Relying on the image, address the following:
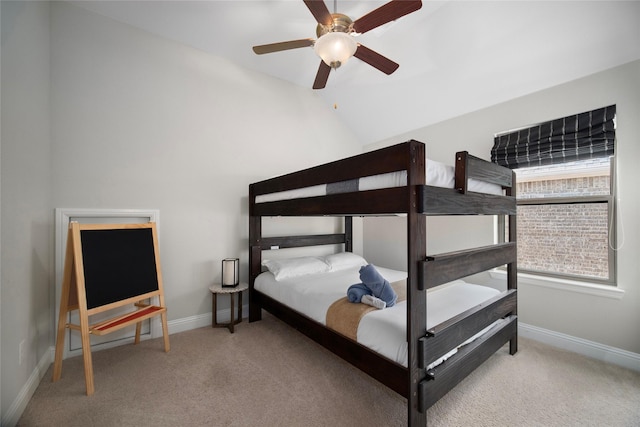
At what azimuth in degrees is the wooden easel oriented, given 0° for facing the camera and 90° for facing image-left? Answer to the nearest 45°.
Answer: approximately 315°

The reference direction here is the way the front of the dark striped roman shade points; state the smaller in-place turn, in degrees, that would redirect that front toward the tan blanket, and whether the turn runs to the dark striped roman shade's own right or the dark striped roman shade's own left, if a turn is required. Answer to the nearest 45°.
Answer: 0° — it already faces it

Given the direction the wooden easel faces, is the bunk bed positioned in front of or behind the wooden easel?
in front

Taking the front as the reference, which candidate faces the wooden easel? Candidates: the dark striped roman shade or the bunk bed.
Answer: the dark striped roman shade

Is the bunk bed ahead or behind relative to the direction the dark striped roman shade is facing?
ahead

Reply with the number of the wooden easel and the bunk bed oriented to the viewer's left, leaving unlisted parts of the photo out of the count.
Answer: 0

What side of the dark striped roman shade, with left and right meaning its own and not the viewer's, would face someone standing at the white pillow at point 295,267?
front

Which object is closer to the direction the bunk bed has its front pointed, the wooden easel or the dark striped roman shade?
the dark striped roman shade
